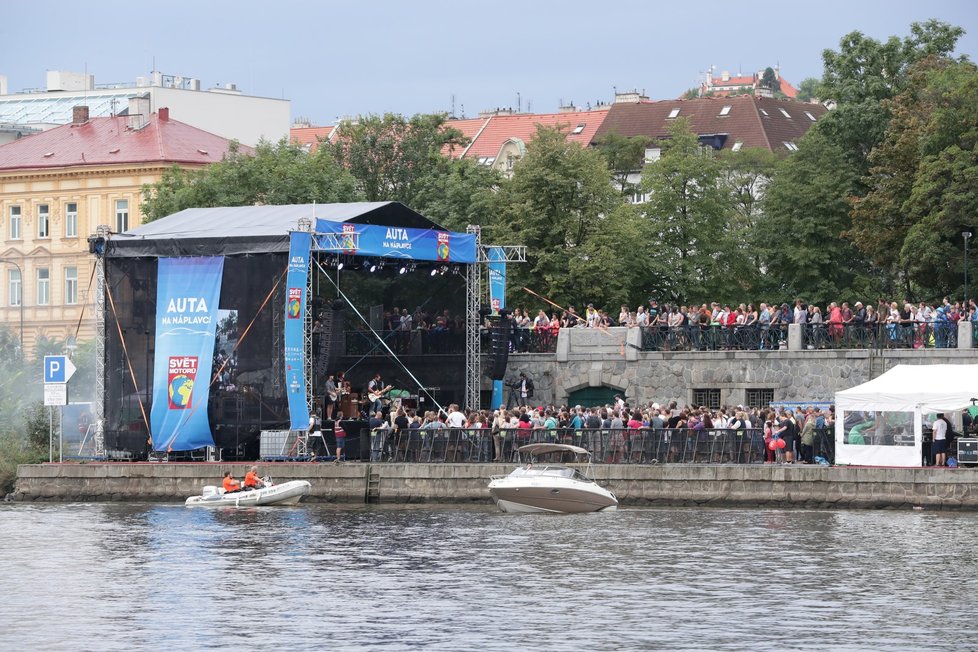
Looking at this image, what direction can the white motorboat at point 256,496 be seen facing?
to the viewer's right

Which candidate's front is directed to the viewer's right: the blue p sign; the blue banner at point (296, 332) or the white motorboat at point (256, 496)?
the white motorboat

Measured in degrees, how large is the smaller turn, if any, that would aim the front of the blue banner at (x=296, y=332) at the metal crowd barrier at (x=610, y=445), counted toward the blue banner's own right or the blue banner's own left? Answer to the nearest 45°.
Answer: approximately 90° to the blue banner's own left

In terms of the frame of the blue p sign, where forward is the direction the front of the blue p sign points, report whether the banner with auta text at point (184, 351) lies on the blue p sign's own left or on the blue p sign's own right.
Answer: on the blue p sign's own left

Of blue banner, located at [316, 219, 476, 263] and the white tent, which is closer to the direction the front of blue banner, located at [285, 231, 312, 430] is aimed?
the white tent

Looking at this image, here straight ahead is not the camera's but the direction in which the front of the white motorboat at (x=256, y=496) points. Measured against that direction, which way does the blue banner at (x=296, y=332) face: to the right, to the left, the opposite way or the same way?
to the right

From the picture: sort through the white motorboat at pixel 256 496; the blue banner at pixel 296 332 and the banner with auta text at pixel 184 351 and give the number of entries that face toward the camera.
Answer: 2

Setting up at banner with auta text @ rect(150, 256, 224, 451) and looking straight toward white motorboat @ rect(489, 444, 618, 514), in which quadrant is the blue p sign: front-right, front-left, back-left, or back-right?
back-right
